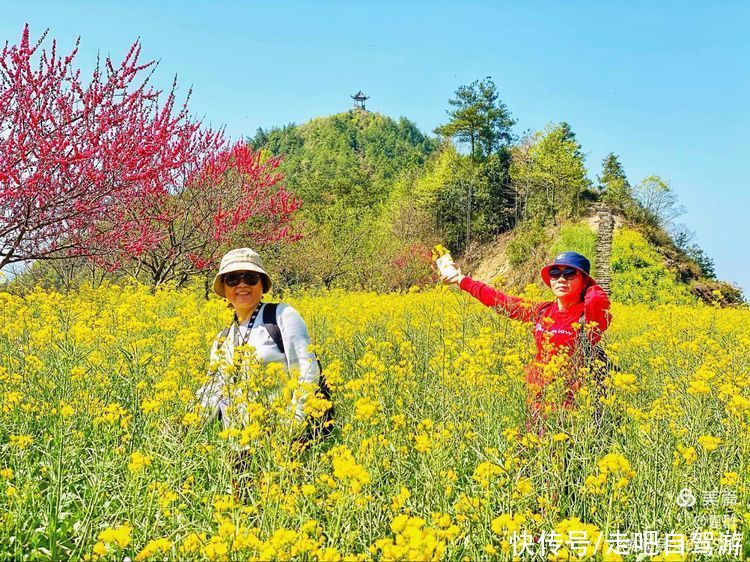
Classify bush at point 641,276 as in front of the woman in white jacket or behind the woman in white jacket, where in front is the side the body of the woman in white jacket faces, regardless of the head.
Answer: behind

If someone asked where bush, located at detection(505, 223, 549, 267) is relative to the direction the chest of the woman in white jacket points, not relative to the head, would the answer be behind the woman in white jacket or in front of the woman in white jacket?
behind

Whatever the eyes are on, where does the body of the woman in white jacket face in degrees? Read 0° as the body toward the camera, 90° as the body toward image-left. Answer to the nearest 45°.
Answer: approximately 45°

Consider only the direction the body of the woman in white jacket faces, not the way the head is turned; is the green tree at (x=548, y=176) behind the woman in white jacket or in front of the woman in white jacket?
behind

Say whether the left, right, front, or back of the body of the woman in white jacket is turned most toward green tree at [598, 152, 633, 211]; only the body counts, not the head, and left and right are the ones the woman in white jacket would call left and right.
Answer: back

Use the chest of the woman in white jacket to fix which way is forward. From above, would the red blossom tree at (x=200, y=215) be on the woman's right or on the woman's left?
on the woman's right
